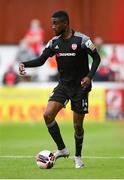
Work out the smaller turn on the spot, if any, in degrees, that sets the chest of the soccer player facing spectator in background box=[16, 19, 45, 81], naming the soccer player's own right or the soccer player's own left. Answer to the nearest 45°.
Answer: approximately 135° to the soccer player's own right

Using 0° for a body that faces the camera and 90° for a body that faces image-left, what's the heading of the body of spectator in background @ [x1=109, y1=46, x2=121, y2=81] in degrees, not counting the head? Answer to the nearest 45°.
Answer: approximately 0°

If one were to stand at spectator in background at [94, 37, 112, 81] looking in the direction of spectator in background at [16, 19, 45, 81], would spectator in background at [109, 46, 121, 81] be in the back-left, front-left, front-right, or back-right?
back-right

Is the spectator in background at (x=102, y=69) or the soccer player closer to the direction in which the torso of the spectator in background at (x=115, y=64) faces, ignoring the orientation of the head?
the soccer player

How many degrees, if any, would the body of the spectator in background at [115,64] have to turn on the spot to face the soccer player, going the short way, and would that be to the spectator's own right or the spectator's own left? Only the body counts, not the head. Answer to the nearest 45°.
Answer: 0° — they already face them

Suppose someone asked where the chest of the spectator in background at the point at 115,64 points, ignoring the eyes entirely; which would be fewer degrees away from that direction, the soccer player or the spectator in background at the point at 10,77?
the soccer player

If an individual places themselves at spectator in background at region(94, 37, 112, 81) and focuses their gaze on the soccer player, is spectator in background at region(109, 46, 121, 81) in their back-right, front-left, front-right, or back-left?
back-left

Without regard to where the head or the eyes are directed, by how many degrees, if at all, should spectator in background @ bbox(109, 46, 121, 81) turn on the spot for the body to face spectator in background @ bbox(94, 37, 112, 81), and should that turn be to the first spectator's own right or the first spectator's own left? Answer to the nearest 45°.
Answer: approximately 45° to the first spectator's own right

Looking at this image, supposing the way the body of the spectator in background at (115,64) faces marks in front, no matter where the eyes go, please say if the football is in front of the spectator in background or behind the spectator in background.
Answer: in front

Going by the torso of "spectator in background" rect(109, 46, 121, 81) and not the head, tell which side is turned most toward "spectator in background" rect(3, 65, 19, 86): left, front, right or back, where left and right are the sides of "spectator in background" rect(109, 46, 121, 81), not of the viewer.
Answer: right

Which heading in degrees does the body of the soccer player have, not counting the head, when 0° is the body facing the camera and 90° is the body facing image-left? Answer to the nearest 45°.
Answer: approximately 45°

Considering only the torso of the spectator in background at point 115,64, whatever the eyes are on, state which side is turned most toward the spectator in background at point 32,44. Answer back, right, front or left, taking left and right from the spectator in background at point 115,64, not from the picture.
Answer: right
